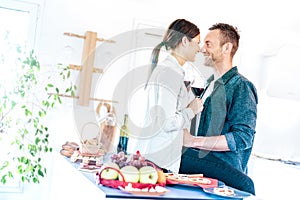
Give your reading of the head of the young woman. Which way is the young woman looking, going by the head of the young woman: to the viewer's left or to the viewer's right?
to the viewer's right

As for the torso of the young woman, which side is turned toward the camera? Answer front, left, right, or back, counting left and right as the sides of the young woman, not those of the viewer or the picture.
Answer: right

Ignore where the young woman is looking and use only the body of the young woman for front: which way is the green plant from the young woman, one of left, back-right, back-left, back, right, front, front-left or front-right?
back-left
